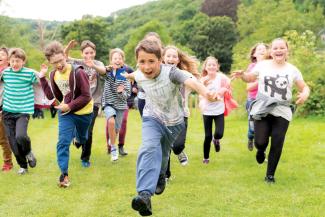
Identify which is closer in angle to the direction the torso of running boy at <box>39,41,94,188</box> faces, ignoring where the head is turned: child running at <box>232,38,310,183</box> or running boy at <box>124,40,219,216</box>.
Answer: the running boy

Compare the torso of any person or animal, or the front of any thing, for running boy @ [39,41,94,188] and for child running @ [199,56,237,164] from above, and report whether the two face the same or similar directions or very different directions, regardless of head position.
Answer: same or similar directions

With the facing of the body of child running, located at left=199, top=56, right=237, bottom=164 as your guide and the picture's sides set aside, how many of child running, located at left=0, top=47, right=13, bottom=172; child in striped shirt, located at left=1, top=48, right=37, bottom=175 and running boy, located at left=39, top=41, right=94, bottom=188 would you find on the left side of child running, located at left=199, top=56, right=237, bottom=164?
0

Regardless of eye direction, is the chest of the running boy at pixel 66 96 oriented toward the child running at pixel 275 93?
no

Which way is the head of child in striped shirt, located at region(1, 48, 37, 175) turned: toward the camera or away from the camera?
toward the camera

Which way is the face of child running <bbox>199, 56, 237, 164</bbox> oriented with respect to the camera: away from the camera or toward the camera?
toward the camera

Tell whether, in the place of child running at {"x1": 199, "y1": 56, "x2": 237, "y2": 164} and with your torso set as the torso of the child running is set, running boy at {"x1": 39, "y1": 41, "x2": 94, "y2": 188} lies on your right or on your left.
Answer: on your right

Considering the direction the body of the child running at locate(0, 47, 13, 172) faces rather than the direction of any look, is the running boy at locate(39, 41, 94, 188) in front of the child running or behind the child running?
in front

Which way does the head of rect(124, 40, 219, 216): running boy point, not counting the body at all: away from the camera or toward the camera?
toward the camera

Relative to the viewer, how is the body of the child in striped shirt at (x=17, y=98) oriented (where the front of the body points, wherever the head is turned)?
toward the camera

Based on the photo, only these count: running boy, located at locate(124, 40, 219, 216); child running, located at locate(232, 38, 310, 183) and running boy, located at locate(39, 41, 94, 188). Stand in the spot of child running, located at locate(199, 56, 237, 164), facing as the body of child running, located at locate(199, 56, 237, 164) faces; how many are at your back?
0

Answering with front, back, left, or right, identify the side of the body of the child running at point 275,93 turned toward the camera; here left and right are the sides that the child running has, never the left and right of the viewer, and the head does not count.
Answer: front

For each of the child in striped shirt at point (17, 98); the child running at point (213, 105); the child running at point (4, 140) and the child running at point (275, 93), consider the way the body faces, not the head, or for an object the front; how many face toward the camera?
4

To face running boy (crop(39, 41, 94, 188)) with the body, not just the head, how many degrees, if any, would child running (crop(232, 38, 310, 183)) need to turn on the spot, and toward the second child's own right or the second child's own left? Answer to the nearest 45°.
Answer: approximately 90° to the second child's own right

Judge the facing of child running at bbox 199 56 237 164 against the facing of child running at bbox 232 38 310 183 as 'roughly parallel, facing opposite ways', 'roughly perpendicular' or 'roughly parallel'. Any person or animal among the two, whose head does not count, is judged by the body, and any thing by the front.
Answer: roughly parallel

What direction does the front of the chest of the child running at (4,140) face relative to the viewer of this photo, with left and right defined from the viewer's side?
facing the viewer

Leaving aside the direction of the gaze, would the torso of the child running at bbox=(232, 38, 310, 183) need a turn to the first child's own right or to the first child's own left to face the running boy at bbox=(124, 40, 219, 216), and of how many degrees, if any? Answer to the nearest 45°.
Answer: approximately 45° to the first child's own right

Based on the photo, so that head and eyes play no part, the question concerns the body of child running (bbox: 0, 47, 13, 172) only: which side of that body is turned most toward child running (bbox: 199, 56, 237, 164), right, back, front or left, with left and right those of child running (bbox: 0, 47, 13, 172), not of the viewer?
left

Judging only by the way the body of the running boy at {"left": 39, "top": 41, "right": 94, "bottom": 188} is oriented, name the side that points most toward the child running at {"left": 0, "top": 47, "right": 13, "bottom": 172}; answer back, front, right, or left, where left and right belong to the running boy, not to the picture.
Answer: right
